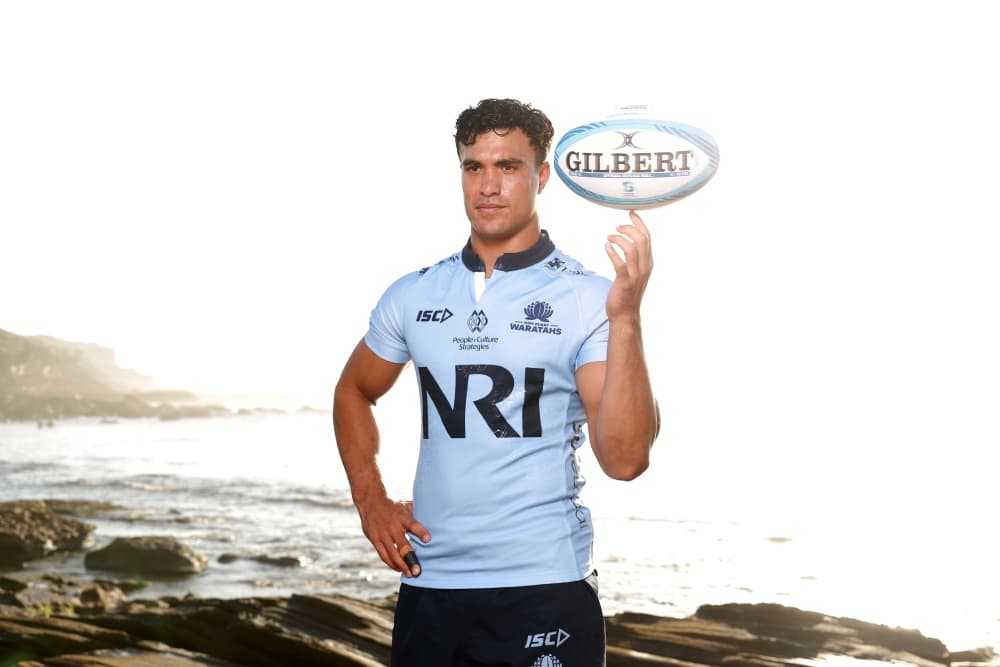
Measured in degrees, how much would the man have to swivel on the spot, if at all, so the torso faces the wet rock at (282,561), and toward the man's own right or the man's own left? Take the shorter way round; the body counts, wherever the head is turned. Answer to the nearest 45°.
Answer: approximately 135° to the man's own right

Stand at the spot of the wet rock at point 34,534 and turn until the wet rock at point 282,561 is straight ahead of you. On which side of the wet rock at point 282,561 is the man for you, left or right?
right

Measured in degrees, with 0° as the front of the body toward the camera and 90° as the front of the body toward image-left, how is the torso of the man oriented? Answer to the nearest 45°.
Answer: approximately 45°

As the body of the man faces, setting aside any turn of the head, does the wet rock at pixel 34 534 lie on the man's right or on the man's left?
on the man's right
